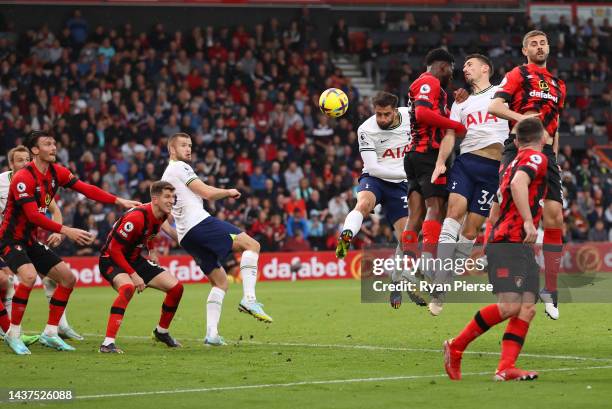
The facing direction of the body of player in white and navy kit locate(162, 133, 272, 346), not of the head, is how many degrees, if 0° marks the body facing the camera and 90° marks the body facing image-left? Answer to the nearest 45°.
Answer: approximately 270°

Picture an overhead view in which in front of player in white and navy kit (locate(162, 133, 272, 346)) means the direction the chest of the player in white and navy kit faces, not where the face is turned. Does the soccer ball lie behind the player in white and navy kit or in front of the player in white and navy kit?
in front

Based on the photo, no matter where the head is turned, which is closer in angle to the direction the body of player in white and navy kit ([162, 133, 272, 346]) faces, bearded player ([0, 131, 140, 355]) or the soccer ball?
the soccer ball

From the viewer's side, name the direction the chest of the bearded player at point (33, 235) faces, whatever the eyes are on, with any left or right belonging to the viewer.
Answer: facing the viewer and to the right of the viewer

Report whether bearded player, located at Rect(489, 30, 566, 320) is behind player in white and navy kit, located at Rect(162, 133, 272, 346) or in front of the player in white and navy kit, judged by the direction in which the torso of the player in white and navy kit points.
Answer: in front

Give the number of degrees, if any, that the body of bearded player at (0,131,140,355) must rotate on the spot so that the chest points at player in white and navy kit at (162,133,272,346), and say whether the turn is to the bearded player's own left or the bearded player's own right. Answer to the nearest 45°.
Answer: approximately 45° to the bearded player's own left

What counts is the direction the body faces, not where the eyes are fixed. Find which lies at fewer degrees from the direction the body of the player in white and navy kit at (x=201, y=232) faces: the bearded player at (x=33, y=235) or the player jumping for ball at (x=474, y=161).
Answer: the player jumping for ball

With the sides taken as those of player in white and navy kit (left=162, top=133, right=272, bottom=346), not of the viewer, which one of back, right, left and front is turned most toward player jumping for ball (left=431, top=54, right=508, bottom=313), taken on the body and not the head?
front

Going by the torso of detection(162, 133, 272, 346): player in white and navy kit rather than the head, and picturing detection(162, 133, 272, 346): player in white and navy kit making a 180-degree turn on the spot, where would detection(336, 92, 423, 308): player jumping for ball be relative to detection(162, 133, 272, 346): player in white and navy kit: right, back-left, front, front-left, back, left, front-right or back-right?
back

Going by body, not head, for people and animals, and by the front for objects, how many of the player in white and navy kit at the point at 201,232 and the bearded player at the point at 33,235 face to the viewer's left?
0

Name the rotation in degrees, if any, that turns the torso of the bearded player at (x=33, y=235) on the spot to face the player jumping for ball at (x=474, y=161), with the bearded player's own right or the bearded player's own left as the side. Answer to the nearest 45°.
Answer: approximately 45° to the bearded player's own left
